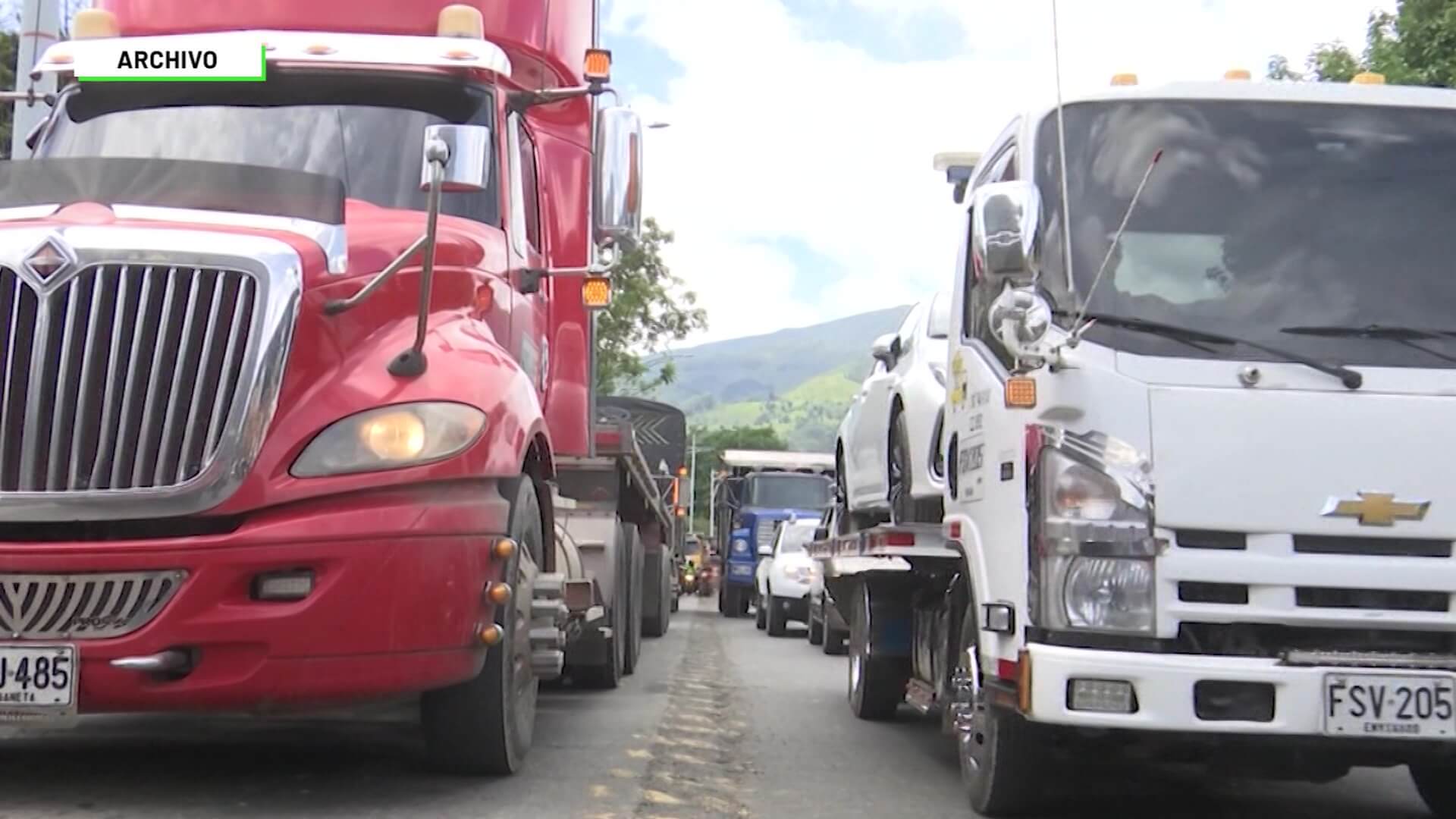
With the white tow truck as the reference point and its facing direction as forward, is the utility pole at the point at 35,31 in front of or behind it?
behind

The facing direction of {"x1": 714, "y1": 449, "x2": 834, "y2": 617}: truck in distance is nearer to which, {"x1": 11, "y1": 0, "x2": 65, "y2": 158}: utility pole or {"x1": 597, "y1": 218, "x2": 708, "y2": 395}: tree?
the utility pole

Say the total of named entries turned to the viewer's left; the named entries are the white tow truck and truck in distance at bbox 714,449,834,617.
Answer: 0

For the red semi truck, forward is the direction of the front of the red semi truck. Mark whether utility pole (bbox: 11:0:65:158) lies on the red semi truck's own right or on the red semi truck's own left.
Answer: on the red semi truck's own right

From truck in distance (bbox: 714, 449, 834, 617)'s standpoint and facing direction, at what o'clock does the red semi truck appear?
The red semi truck is roughly at 12 o'clock from the truck in distance.

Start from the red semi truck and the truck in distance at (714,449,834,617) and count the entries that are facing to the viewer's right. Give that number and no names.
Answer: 0

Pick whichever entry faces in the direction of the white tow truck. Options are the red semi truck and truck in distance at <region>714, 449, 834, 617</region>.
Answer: the truck in distance

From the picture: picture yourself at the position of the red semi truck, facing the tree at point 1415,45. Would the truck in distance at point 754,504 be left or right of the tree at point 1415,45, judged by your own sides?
left

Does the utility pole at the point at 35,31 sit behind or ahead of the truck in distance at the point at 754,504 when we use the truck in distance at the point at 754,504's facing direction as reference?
ahead

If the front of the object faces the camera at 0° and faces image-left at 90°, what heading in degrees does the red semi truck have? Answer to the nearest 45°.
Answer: approximately 45°

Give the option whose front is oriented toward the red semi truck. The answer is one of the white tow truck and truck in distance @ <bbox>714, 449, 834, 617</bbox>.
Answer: the truck in distance
